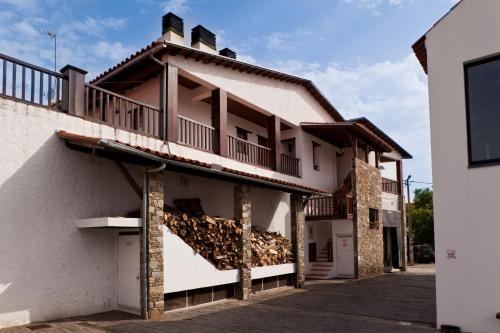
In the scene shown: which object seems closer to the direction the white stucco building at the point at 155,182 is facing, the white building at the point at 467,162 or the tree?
the white building

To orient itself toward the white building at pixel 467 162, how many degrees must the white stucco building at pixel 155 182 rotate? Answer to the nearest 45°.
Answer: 0° — it already faces it

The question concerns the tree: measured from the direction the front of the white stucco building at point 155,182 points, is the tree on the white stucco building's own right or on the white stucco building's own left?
on the white stucco building's own left

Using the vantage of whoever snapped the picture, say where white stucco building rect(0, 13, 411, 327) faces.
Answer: facing the viewer and to the right of the viewer
